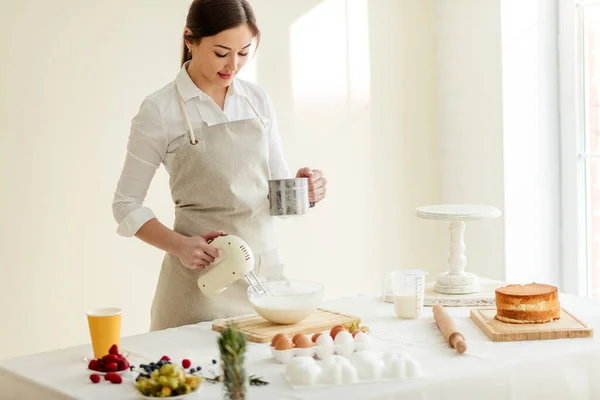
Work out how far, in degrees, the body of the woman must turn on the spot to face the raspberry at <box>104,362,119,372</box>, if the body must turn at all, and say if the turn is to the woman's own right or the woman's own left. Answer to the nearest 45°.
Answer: approximately 45° to the woman's own right

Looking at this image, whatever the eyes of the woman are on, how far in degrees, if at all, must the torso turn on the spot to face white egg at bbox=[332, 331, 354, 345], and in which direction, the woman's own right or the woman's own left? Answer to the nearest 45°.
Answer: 0° — they already face it

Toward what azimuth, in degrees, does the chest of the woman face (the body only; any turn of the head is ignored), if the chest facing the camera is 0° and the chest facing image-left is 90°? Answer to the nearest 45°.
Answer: approximately 315°
